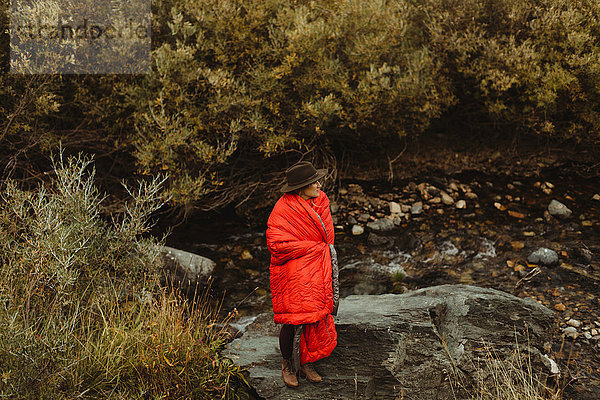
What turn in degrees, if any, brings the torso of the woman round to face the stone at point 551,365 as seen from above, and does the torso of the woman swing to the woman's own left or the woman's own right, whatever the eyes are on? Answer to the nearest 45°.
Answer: approximately 45° to the woman's own left

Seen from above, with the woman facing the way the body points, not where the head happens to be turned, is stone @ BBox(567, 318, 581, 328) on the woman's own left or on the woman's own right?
on the woman's own left

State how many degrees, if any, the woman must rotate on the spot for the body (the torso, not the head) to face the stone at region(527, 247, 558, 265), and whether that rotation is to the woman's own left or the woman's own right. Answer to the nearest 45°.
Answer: approximately 90° to the woman's own left

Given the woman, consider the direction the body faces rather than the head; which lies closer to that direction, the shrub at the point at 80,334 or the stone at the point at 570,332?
the stone

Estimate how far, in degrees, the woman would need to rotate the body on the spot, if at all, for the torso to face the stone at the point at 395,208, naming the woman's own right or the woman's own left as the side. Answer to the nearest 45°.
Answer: approximately 135° to the woman's own left

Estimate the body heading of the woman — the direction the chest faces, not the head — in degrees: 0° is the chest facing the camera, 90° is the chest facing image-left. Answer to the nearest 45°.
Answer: approximately 315°

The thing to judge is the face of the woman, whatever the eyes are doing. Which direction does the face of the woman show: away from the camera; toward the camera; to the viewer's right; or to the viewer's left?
to the viewer's right

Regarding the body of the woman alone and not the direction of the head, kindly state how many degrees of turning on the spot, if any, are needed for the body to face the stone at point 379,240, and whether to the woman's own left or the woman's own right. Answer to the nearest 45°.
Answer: approximately 135° to the woman's own left

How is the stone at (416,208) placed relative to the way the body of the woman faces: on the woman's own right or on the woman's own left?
on the woman's own left

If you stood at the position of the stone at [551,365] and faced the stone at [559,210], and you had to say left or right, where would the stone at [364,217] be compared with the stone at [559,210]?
left

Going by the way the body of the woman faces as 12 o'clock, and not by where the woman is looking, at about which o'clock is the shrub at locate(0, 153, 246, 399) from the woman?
The shrub is roughly at 4 o'clock from the woman.

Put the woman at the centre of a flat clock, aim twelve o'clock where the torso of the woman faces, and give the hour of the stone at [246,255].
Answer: The stone is roughly at 7 o'clock from the woman.
